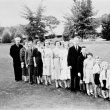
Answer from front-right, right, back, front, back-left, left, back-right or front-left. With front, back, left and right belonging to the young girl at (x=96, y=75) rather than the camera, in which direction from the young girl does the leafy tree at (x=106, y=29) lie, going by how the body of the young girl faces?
back

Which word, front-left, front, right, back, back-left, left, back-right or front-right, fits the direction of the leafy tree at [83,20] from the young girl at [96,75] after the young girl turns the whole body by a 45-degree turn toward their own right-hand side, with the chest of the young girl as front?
back-right

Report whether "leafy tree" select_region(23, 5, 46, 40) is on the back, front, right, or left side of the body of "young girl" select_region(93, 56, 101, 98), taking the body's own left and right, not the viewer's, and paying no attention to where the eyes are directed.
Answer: back

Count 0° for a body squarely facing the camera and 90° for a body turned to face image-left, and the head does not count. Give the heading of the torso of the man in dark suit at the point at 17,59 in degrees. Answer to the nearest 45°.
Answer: approximately 315°

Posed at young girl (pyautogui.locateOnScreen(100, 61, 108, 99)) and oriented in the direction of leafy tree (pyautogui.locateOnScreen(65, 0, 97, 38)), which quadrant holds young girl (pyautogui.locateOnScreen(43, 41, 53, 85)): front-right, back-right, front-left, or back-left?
front-left

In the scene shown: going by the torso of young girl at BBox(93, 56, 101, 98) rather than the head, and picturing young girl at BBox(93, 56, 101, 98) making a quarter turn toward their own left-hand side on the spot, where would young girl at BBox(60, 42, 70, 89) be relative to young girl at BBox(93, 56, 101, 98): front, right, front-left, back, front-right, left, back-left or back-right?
back-left

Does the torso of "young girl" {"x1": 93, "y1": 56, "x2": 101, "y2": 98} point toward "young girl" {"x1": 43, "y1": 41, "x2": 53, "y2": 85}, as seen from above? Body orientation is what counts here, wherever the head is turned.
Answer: no

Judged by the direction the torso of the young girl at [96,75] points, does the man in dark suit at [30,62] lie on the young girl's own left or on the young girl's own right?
on the young girl's own right

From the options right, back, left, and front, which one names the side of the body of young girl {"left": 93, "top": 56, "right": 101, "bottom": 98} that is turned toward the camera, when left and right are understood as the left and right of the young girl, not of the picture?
front
